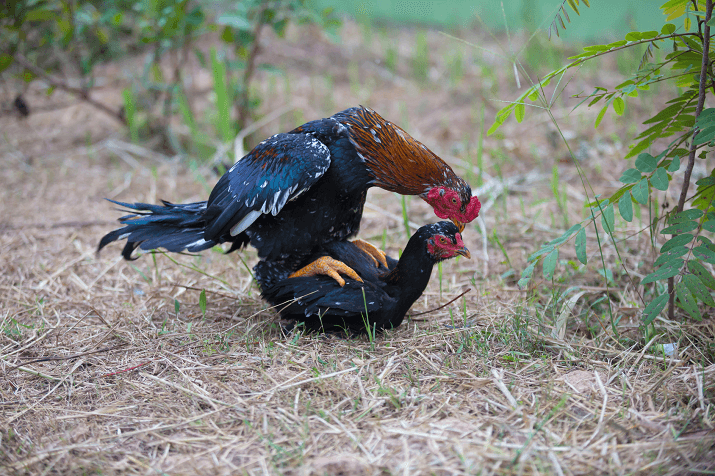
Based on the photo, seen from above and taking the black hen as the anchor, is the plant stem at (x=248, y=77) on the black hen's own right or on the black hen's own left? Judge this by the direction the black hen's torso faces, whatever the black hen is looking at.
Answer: on the black hen's own left

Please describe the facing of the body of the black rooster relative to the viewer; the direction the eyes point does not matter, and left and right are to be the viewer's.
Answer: facing to the right of the viewer

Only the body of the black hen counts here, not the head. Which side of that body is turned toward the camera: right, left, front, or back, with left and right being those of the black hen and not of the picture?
right

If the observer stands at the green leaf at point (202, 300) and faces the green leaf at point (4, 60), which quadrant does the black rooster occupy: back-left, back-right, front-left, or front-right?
back-right

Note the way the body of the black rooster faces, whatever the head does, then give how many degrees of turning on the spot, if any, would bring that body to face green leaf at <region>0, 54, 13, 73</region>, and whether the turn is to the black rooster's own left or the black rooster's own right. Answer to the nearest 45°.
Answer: approximately 135° to the black rooster's own left
